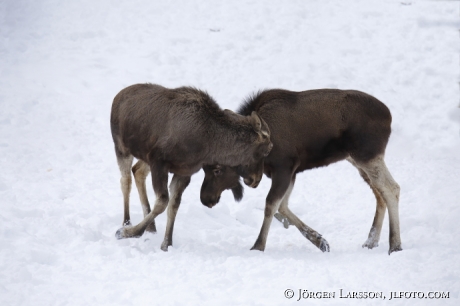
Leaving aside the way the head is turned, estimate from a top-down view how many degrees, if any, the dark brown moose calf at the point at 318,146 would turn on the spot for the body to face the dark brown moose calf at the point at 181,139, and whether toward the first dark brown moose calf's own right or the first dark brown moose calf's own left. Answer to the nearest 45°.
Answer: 0° — it already faces it

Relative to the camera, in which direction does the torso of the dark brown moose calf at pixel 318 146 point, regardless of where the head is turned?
to the viewer's left
